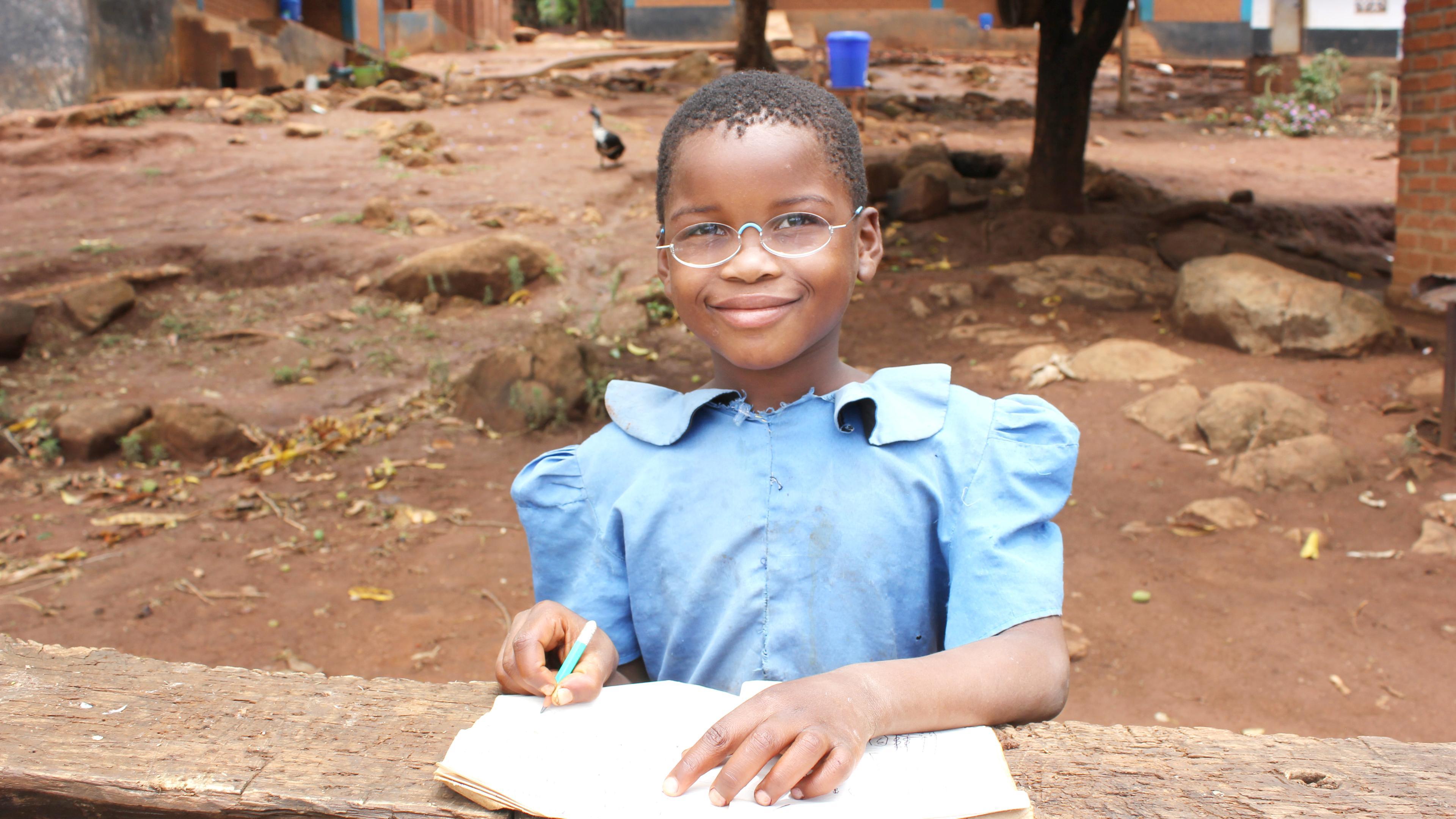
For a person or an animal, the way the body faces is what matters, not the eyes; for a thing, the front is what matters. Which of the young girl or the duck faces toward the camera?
the young girl

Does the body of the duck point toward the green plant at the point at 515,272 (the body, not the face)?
no

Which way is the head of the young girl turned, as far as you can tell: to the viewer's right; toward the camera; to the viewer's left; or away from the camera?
toward the camera

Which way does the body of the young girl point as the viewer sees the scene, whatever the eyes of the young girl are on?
toward the camera

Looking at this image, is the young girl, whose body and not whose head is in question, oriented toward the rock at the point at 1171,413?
no

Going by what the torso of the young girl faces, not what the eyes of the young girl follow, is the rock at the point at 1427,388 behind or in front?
behind

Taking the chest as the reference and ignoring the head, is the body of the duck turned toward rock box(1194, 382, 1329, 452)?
no

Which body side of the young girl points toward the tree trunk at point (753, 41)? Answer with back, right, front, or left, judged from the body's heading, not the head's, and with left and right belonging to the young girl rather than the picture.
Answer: back
